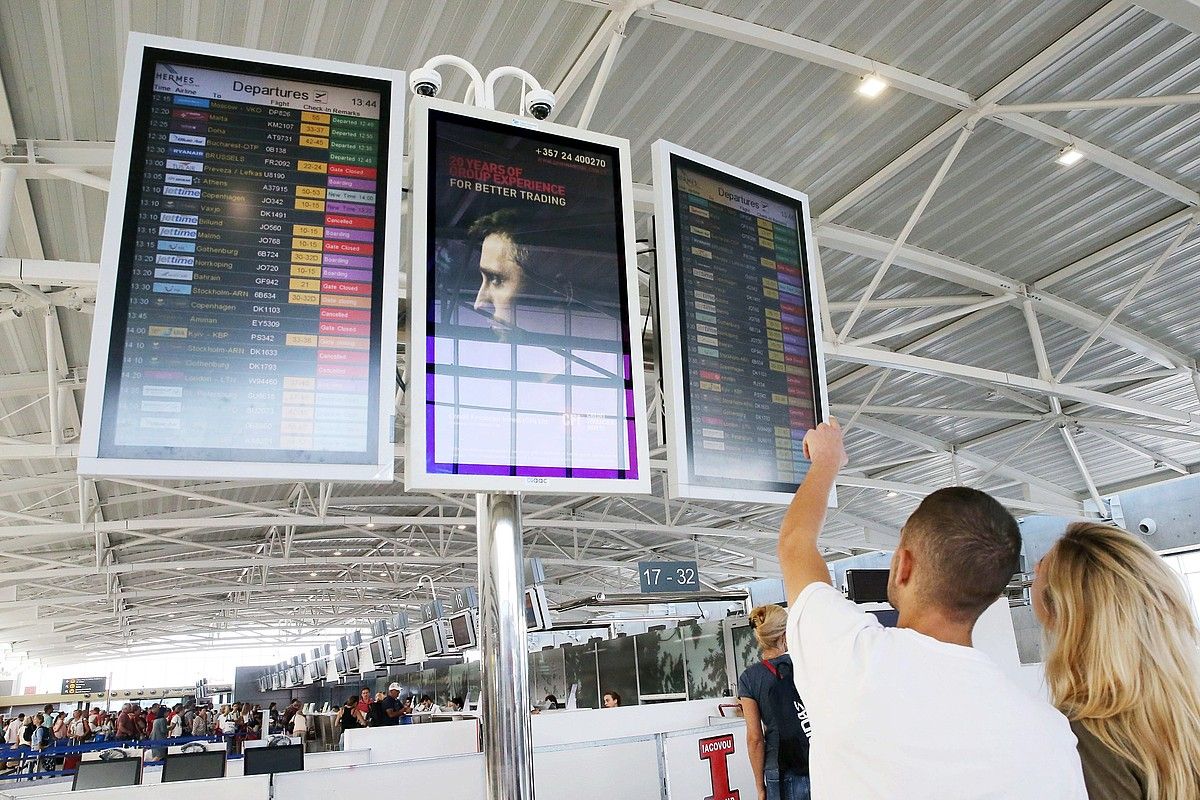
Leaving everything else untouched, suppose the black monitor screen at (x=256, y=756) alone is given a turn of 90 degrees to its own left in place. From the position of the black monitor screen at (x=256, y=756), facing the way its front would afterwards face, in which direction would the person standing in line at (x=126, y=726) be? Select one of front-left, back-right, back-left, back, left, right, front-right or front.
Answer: left

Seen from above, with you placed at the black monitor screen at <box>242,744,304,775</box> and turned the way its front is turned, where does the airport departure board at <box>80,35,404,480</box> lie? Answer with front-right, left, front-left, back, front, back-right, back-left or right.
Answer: front

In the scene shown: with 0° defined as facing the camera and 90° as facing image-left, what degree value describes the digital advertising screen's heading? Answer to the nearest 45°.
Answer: approximately 0°

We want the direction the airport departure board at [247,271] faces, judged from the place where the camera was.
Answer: facing the viewer

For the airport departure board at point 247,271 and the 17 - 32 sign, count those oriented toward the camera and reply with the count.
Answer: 2

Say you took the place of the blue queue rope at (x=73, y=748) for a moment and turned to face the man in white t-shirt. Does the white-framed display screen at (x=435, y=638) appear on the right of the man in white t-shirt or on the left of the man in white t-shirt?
left

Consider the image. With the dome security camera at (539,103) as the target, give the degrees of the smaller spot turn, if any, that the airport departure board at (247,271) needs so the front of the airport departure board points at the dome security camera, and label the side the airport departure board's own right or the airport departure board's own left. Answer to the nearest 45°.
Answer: approximately 90° to the airport departure board's own left

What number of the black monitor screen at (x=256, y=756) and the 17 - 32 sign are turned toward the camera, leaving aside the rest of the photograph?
2

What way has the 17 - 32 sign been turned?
toward the camera

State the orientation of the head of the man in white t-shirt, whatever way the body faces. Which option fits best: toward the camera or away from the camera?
away from the camera

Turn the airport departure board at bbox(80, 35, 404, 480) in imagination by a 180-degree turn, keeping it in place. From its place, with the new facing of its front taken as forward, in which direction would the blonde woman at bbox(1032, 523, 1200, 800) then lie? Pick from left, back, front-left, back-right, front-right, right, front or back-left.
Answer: back-right

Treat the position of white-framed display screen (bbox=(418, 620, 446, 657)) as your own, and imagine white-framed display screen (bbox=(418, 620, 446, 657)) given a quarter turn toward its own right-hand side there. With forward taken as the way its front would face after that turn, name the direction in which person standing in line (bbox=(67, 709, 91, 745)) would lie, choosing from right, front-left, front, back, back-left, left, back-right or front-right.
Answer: front

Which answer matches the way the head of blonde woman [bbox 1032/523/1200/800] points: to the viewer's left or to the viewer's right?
to the viewer's left

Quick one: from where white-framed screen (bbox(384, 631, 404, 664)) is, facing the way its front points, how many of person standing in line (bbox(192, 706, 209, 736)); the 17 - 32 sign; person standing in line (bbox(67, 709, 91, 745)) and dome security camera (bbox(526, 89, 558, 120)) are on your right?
2

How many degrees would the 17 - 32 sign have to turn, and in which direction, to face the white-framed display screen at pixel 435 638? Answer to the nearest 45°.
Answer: approximately 135° to its right

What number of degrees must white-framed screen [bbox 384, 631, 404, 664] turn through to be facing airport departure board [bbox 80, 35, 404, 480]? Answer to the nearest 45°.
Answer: approximately 45° to its left
